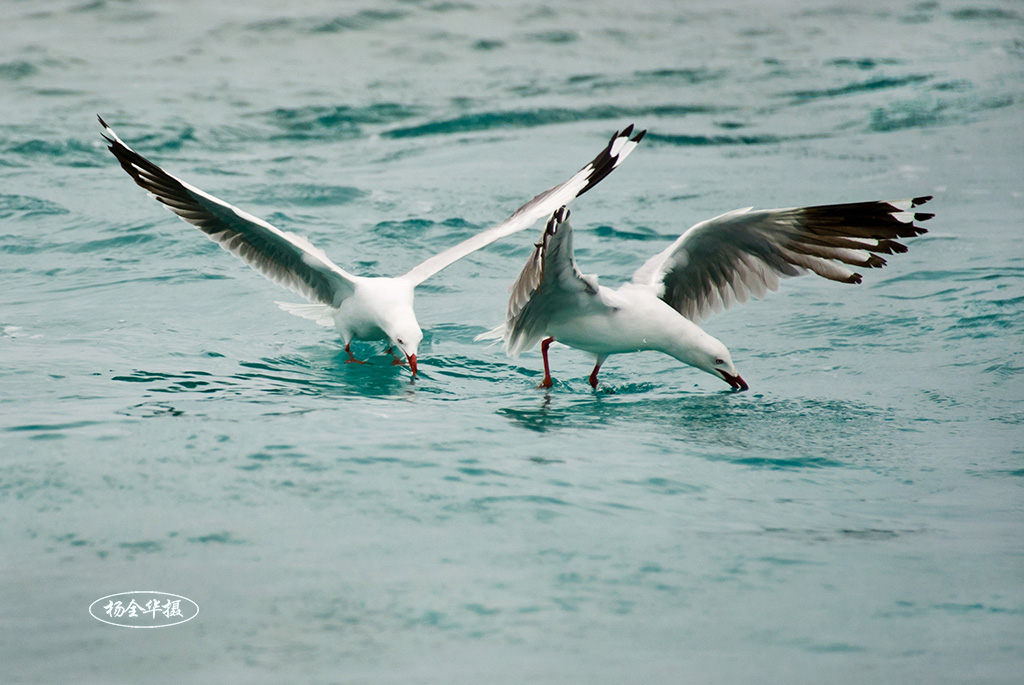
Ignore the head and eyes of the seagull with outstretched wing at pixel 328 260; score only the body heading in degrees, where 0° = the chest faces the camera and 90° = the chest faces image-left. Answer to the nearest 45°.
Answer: approximately 315°
